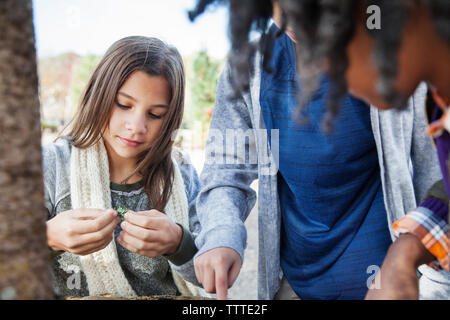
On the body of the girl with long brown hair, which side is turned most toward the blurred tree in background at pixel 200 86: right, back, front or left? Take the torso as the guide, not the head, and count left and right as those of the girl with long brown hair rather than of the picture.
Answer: back

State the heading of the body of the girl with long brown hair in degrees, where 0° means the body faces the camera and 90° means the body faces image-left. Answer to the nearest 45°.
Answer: approximately 0°
